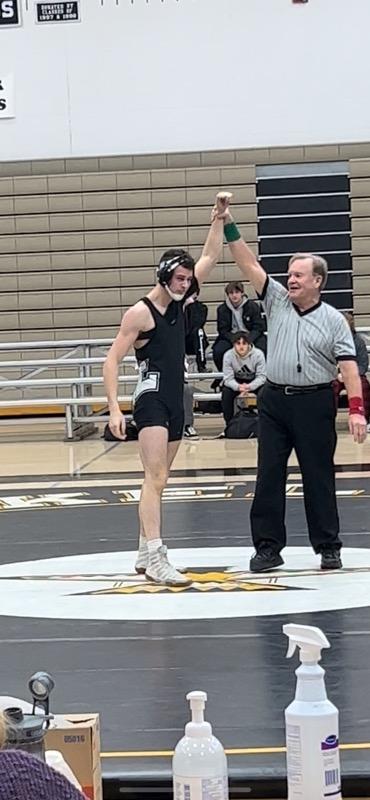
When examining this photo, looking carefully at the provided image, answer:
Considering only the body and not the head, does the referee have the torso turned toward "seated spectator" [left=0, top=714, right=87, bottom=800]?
yes

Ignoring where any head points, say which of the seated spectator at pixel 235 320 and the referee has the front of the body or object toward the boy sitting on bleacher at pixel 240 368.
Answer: the seated spectator

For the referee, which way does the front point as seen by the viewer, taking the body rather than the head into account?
toward the camera

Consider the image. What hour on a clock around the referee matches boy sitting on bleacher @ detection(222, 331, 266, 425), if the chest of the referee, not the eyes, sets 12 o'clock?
The boy sitting on bleacher is roughly at 6 o'clock from the referee.

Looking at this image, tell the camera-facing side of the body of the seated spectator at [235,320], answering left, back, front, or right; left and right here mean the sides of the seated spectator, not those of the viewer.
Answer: front

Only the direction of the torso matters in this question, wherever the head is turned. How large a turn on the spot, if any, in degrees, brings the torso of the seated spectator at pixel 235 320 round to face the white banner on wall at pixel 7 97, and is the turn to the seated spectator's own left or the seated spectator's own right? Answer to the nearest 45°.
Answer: approximately 135° to the seated spectator's own right

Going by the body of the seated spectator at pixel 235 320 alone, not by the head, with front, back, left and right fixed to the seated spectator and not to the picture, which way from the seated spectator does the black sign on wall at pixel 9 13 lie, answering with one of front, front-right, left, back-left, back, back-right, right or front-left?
back-right

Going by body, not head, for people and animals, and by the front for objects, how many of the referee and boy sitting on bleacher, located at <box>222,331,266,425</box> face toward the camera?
2

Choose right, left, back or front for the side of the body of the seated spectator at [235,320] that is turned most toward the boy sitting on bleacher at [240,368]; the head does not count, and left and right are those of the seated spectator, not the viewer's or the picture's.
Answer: front

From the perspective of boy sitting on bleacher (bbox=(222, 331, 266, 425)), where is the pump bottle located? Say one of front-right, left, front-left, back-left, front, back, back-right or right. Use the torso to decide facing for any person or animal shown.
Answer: front
